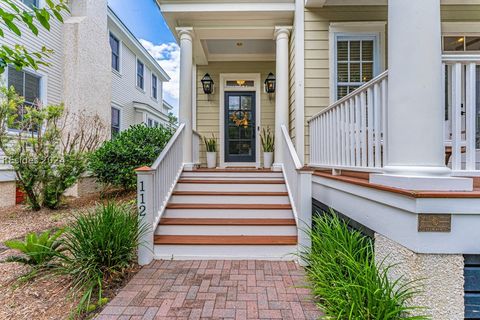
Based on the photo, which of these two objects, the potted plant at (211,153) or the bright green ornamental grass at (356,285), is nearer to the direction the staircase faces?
the bright green ornamental grass

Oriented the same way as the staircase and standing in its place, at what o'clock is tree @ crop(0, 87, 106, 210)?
The tree is roughly at 4 o'clock from the staircase.

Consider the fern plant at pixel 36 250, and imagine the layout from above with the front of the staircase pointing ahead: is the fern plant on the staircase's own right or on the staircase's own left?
on the staircase's own right

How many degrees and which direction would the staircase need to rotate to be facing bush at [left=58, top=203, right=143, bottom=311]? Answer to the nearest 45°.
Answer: approximately 45° to its right

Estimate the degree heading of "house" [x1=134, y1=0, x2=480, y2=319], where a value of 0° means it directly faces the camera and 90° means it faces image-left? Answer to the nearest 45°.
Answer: approximately 0°

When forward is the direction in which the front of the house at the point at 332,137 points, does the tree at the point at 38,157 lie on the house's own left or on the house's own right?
on the house's own right

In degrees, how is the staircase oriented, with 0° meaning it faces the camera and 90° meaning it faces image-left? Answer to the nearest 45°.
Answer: approximately 0°

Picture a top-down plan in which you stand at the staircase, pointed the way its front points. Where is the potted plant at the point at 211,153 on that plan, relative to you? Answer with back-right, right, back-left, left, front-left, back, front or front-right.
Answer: back

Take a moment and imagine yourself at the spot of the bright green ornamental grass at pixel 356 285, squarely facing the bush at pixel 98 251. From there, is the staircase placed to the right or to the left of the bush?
right
